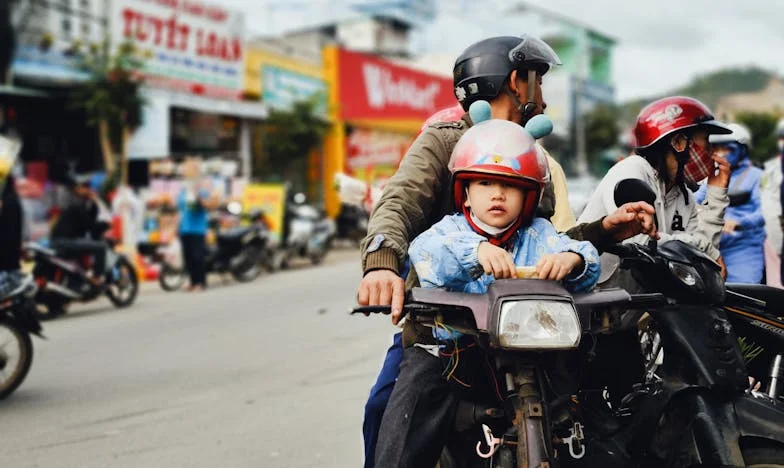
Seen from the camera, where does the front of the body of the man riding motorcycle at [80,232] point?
to the viewer's right

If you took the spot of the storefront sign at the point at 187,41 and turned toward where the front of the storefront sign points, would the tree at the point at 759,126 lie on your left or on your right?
on your left

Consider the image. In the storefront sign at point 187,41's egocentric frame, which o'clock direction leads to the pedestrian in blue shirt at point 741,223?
The pedestrian in blue shirt is roughly at 1 o'clock from the storefront sign.

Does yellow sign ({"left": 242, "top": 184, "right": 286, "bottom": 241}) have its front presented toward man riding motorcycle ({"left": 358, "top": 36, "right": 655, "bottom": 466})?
yes

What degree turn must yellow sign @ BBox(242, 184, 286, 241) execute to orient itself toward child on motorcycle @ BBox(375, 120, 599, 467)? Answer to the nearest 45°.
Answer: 0° — it already faces them
